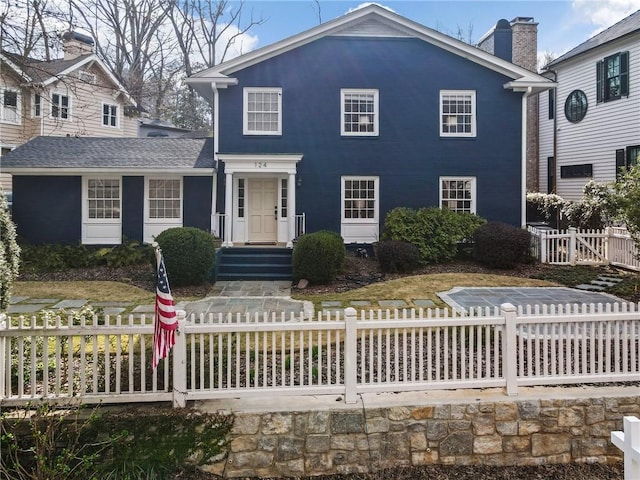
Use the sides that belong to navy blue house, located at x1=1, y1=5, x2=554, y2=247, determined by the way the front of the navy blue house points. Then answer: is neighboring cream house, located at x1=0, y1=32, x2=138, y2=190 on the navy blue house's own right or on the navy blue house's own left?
on the navy blue house's own right

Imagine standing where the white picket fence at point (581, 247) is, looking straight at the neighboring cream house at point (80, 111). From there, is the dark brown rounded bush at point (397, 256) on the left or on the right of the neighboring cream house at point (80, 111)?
left

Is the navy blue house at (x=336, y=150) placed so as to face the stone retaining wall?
yes

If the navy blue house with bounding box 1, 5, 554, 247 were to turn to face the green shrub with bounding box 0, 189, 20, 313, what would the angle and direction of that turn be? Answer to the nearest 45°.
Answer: approximately 45° to its right

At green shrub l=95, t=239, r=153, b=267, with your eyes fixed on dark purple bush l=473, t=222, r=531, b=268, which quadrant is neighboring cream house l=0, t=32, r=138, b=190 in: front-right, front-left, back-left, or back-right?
back-left

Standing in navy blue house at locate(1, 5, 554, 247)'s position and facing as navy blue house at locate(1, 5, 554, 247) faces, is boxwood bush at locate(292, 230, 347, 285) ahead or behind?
ahead

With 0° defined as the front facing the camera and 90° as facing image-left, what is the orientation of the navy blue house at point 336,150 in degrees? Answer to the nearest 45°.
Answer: approximately 0°

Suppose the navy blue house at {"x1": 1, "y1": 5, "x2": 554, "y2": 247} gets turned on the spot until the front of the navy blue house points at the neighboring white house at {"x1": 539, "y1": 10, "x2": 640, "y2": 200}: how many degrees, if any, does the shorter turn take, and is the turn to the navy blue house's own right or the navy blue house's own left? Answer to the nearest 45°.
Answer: approximately 90° to the navy blue house's own left

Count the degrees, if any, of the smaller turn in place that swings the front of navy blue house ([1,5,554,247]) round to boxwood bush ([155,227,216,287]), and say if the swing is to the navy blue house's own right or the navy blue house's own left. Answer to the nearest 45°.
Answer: approximately 45° to the navy blue house's own right

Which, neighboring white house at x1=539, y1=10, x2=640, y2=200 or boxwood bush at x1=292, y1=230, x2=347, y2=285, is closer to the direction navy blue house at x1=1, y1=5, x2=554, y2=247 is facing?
the boxwood bush

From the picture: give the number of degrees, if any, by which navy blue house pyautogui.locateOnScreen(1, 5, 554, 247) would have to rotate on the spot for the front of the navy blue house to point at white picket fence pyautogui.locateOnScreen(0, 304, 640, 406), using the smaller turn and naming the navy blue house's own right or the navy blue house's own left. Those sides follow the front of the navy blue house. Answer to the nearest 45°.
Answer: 0° — it already faces it
